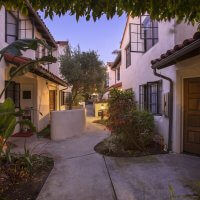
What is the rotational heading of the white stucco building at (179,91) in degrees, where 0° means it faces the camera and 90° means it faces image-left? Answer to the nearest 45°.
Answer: approximately 45°

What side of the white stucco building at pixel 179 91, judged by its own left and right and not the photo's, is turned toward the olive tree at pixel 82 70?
right

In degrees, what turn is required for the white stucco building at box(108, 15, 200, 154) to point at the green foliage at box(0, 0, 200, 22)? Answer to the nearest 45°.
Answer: approximately 45° to its left

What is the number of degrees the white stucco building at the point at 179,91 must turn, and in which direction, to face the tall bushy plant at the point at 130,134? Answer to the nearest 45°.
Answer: approximately 45° to its right

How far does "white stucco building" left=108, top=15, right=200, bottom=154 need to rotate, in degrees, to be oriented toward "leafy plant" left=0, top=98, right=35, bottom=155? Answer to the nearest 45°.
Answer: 0° — it already faces it
